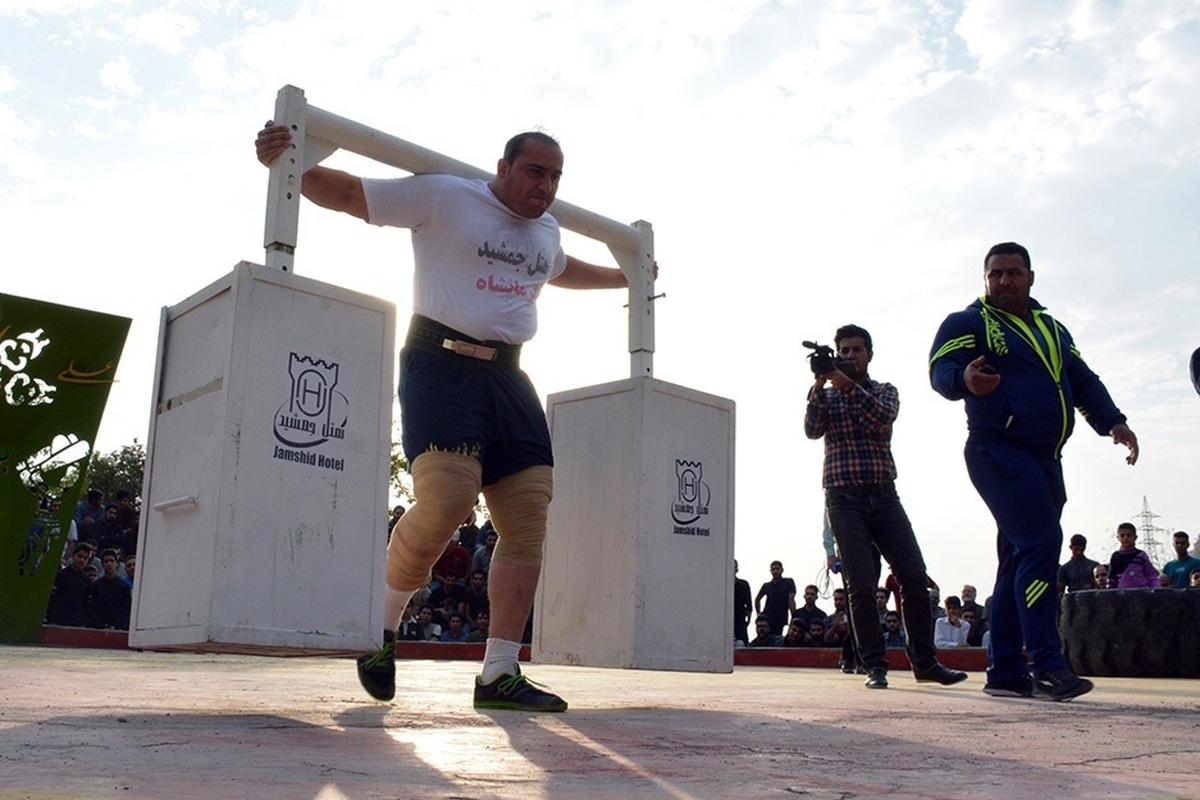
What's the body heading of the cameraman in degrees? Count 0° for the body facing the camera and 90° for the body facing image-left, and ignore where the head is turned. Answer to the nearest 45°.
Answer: approximately 45°

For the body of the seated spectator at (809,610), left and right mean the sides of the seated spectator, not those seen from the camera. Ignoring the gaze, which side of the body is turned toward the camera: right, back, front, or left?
front

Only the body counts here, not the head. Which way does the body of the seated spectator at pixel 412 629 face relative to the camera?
toward the camera

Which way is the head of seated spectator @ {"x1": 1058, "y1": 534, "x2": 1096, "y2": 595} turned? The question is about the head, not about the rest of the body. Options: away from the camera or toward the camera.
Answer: toward the camera

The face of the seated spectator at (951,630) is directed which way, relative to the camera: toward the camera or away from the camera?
toward the camera

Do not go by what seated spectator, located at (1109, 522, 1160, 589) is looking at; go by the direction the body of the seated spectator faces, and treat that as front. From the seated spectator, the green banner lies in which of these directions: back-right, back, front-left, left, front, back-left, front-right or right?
front-right

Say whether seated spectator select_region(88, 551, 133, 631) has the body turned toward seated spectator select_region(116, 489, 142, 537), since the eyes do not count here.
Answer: no

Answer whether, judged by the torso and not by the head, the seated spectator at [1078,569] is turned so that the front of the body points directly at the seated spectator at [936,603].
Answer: no

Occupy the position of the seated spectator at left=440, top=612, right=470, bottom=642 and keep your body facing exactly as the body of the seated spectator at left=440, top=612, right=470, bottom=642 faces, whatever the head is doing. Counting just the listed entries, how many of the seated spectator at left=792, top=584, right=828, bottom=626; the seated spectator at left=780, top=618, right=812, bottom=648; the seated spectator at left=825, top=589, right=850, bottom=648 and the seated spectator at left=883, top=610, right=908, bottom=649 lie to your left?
4

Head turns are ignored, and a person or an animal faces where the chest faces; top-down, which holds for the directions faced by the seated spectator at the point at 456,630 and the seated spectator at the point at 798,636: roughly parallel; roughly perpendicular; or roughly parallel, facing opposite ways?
roughly parallel

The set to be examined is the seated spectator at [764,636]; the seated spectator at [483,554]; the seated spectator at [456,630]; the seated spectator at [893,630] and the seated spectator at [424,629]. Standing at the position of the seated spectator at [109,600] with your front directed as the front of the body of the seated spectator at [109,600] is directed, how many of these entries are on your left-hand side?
5

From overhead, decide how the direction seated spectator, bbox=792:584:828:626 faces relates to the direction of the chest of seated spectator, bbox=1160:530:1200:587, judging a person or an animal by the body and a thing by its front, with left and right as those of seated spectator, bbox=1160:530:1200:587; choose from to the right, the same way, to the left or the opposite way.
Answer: the same way

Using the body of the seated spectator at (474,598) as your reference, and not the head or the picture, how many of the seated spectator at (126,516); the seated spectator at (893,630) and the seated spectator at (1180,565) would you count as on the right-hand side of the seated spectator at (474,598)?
1

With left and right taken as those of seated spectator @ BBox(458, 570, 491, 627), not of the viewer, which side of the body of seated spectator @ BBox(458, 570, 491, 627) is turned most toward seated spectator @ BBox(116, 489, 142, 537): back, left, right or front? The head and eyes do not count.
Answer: right

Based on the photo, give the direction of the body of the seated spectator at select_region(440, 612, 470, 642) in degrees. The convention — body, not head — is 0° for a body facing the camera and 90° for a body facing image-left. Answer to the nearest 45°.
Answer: approximately 0°

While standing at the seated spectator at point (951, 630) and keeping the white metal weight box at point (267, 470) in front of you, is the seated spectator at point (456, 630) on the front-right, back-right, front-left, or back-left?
front-right

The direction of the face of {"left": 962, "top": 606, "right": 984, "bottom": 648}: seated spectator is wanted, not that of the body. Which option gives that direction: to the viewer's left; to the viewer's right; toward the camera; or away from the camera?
toward the camera

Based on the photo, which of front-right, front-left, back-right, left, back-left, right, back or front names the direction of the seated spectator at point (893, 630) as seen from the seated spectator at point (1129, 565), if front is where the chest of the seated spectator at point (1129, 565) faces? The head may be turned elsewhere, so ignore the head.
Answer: back-right

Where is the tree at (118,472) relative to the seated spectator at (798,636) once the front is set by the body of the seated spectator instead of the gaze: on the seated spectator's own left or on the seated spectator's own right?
on the seated spectator's own right

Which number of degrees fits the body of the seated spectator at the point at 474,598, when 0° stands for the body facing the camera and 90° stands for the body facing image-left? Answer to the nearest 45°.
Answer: approximately 0°
